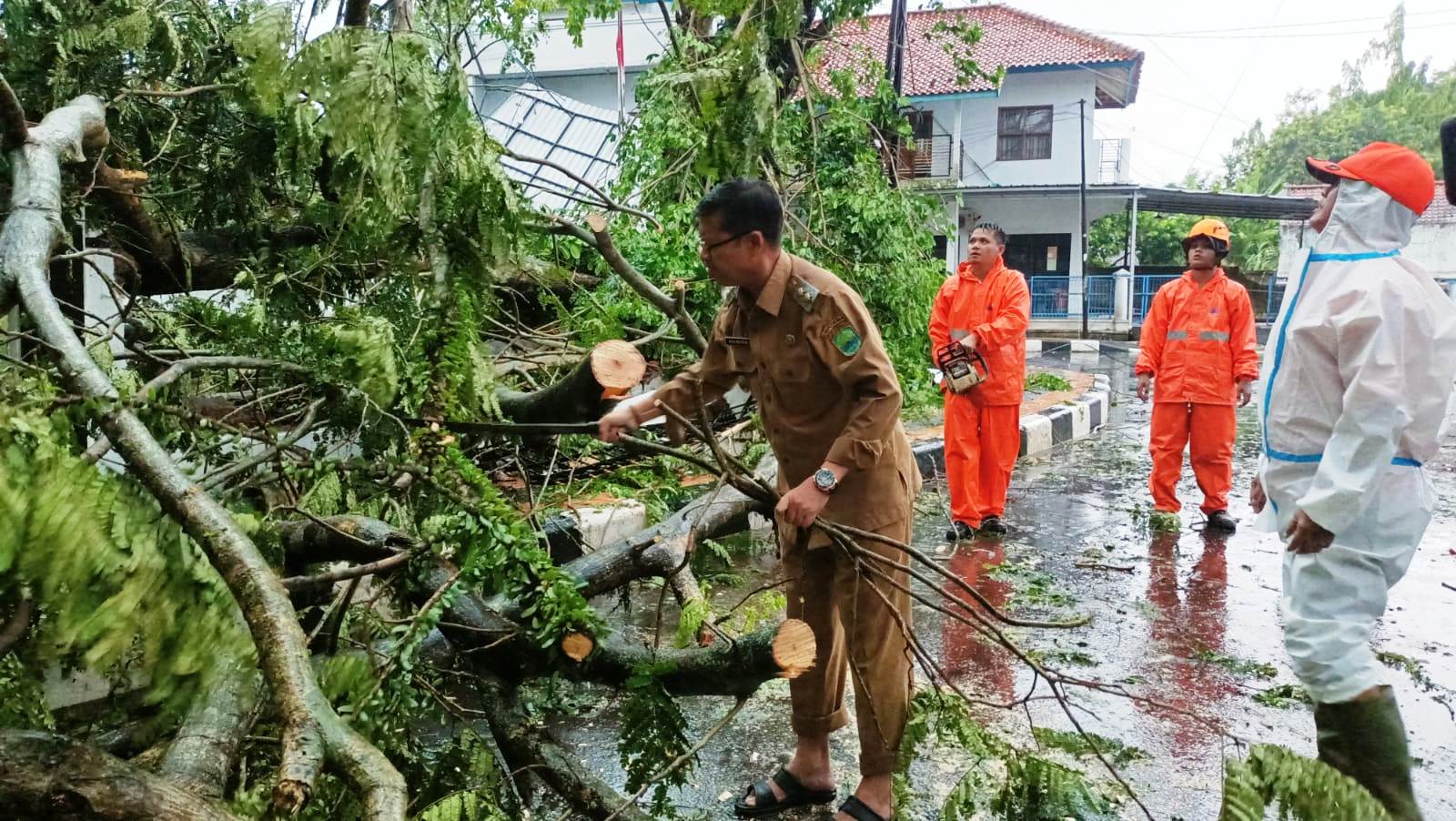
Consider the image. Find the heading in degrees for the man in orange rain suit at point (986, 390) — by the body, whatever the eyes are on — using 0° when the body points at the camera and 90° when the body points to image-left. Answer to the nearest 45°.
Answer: approximately 45°

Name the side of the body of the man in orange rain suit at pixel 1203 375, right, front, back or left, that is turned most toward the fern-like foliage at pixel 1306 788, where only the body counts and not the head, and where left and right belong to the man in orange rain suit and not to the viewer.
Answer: front

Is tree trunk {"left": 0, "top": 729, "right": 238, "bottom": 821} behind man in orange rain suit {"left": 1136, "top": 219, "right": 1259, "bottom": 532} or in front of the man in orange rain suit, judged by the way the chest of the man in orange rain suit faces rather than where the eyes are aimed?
in front

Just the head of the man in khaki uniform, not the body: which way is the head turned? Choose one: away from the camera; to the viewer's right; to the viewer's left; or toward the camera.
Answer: to the viewer's left

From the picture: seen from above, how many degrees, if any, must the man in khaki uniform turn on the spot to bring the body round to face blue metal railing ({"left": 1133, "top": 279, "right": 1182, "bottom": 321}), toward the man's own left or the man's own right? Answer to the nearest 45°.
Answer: approximately 135° to the man's own right

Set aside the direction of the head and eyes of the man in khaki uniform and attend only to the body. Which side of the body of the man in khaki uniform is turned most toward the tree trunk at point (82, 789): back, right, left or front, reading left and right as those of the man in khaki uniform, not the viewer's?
front

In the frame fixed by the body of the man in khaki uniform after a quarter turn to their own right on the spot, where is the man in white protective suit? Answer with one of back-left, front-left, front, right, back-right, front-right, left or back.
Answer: back-right

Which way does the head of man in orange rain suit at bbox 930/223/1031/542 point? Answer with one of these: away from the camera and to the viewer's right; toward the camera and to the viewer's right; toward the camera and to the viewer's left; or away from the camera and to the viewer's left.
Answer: toward the camera and to the viewer's left

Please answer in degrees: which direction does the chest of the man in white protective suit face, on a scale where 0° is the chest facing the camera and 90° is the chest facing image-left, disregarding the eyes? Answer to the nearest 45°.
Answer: approximately 90°

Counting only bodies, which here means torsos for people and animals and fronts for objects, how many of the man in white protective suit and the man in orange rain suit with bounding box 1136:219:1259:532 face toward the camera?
1

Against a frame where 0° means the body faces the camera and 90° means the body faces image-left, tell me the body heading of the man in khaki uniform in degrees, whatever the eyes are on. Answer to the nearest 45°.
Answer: approximately 45°
